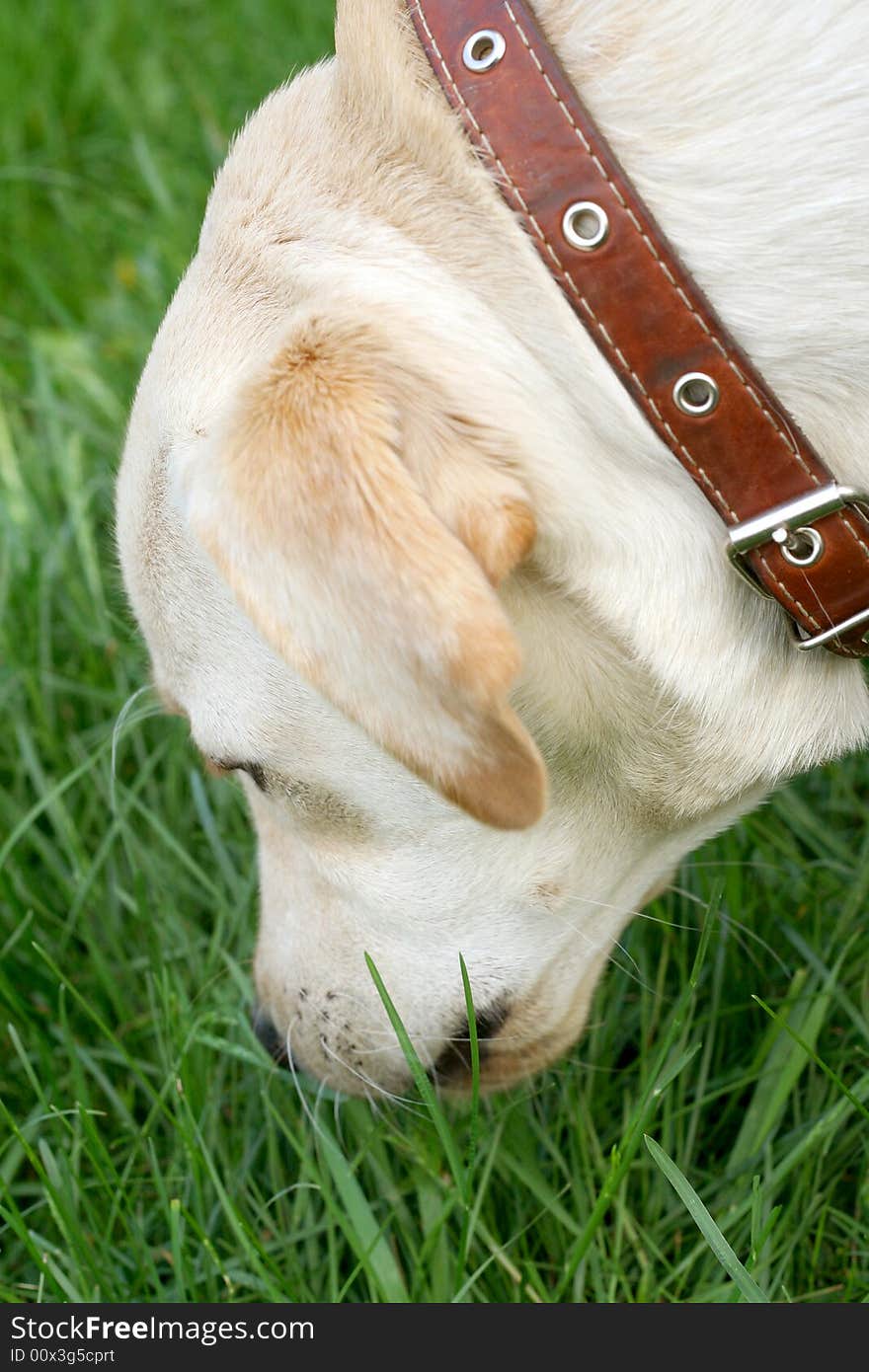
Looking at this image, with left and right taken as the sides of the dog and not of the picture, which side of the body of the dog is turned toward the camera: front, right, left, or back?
left
